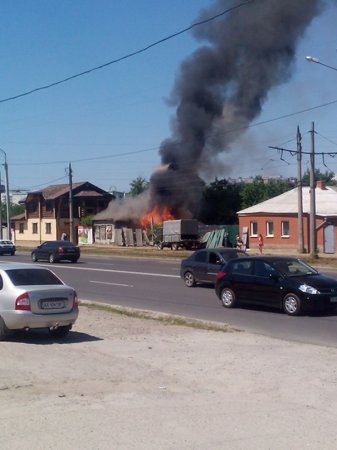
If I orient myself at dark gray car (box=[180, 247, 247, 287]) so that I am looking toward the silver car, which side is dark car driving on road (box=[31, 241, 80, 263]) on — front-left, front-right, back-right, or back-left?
back-right

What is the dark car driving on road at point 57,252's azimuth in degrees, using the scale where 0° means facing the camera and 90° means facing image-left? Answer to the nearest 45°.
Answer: approximately 135°

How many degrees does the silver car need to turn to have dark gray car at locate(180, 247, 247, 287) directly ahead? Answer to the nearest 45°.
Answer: approximately 90° to its right

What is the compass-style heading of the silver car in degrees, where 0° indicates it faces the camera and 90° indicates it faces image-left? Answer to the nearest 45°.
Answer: approximately 135°

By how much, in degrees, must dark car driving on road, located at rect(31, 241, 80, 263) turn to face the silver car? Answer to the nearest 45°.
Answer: approximately 135° to its left

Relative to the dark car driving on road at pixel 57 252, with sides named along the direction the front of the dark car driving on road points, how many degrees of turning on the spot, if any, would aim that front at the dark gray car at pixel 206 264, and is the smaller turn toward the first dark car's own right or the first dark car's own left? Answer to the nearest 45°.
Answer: approximately 135° to the first dark car's own left

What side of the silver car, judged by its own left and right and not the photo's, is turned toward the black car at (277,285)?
right

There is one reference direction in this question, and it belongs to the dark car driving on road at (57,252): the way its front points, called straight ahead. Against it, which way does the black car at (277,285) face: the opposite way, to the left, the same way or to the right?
the opposite way
